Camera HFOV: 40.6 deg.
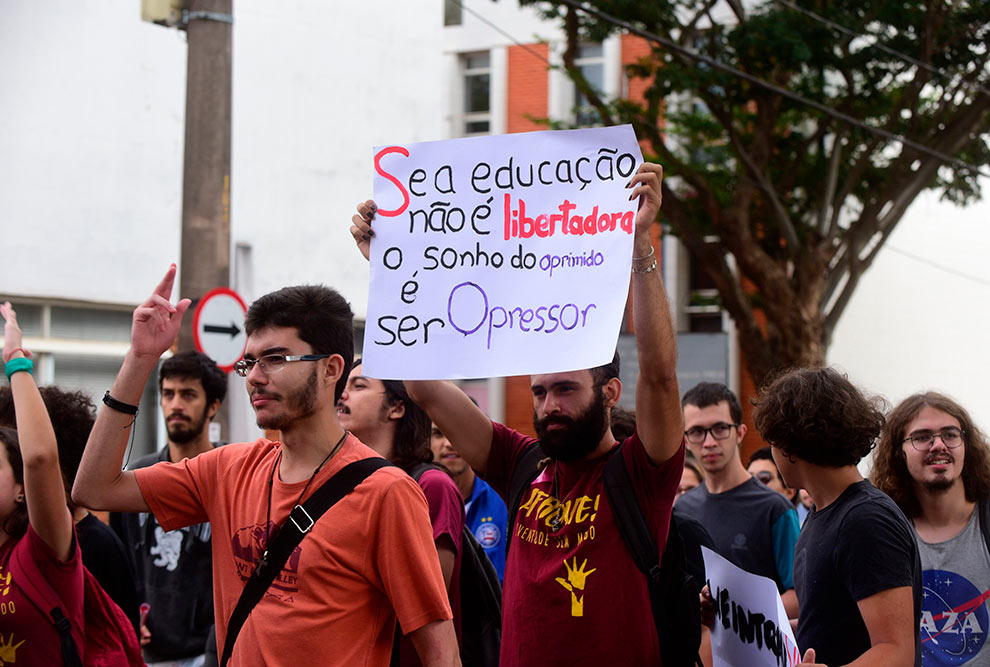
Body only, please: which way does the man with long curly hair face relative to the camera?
toward the camera

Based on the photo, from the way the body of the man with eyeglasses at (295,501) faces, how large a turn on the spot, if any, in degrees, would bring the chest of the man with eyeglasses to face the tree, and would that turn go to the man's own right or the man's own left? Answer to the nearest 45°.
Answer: approximately 180°

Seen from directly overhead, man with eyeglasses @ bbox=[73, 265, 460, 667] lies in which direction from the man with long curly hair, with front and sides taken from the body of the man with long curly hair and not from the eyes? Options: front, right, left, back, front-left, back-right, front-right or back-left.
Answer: front-right

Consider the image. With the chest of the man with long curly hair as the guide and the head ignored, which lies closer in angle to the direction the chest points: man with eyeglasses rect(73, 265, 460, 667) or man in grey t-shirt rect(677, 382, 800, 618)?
the man with eyeglasses

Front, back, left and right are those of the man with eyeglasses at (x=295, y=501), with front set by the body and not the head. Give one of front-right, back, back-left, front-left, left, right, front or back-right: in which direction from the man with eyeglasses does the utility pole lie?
back-right

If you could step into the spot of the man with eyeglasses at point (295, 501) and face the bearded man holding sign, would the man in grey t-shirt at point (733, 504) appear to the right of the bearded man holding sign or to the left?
left

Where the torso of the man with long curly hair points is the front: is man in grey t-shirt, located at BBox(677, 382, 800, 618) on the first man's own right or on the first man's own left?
on the first man's own right

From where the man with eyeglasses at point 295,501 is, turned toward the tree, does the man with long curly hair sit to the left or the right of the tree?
right

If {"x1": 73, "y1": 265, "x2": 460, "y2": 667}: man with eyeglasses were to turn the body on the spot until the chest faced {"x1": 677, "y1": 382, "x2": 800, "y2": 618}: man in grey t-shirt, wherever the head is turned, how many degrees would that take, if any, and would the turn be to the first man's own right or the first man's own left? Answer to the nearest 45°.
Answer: approximately 180°

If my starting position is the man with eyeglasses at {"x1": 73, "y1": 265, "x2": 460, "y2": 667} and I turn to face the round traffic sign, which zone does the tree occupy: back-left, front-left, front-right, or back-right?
front-right

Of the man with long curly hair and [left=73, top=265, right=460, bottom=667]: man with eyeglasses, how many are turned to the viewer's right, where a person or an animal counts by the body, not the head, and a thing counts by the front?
0

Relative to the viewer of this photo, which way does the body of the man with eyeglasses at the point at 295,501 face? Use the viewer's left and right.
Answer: facing the viewer and to the left of the viewer

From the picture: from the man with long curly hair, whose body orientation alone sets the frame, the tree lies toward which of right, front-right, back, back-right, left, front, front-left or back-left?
back
